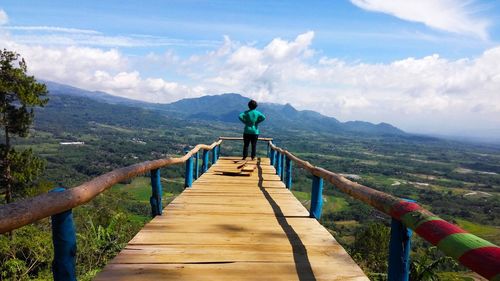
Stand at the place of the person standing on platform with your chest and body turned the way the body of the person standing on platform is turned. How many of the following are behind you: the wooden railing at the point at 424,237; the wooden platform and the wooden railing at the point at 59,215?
3

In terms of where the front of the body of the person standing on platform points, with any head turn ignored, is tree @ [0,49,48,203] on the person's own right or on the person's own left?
on the person's own left

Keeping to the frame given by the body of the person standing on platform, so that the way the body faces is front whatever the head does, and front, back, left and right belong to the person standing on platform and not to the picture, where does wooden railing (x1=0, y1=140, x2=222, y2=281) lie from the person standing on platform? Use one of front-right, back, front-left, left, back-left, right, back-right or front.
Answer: back

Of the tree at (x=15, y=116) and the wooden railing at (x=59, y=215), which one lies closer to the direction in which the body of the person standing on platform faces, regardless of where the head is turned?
the tree

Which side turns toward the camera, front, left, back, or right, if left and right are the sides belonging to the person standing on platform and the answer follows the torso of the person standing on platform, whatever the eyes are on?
back

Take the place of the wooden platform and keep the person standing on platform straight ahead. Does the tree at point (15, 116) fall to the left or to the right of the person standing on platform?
left

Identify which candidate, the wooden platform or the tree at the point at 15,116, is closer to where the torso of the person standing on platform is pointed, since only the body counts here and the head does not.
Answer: the tree

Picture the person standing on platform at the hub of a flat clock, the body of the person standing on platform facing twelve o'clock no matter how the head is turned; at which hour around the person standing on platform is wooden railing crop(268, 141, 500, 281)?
The wooden railing is roughly at 6 o'clock from the person standing on platform.
